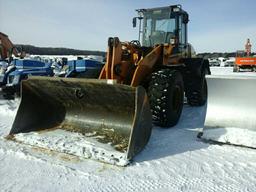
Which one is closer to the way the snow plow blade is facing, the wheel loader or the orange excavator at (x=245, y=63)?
the wheel loader

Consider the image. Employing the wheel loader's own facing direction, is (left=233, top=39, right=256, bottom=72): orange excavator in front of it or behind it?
behind

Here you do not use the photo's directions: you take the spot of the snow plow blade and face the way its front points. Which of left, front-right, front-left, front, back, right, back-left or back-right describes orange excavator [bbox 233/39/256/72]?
back-right

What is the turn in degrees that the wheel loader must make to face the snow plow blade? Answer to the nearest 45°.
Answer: approximately 135° to its left

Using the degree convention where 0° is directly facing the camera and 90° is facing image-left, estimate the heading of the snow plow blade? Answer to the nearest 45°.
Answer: approximately 45°

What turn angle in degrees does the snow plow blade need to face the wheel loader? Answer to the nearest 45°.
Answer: approximately 45° to its right
